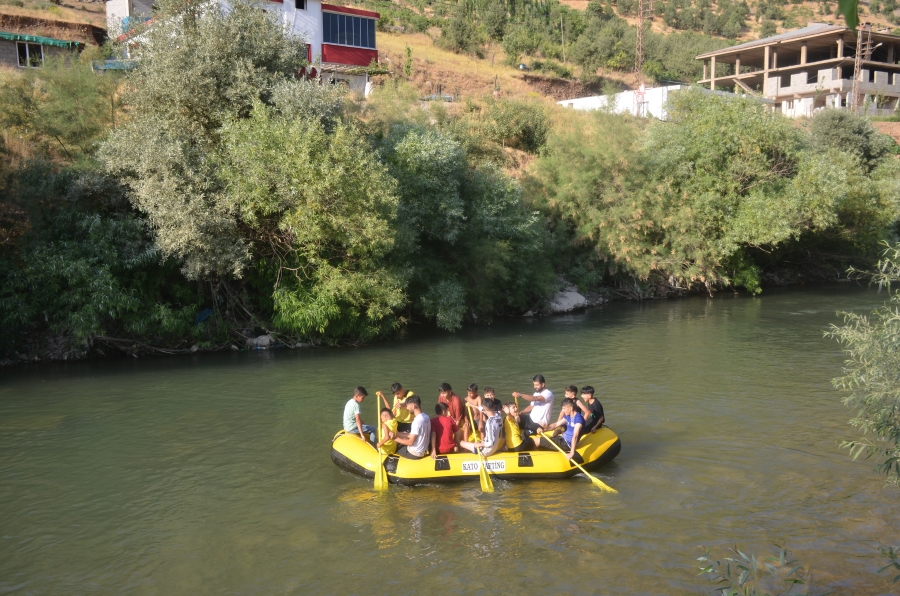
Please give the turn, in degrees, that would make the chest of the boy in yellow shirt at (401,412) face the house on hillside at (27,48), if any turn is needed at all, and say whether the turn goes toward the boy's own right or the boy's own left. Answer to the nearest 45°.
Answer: approximately 90° to the boy's own right

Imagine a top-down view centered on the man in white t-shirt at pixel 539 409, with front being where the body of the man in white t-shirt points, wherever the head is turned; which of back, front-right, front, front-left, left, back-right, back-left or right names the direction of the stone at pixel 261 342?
right

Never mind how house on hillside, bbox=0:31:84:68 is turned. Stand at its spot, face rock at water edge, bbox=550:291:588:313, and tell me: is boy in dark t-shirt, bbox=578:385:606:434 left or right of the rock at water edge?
right

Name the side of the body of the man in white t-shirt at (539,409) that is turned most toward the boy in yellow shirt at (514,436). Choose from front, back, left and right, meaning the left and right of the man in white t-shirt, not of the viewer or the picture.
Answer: front

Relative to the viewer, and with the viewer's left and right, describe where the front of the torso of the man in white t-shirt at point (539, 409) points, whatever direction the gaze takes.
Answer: facing the viewer and to the left of the viewer

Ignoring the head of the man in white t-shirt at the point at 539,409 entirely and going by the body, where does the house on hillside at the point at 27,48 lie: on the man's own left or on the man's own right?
on the man's own right

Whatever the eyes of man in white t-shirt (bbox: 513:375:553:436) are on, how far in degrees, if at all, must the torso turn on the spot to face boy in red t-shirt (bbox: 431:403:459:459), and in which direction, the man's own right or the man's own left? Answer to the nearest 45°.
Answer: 0° — they already face them
